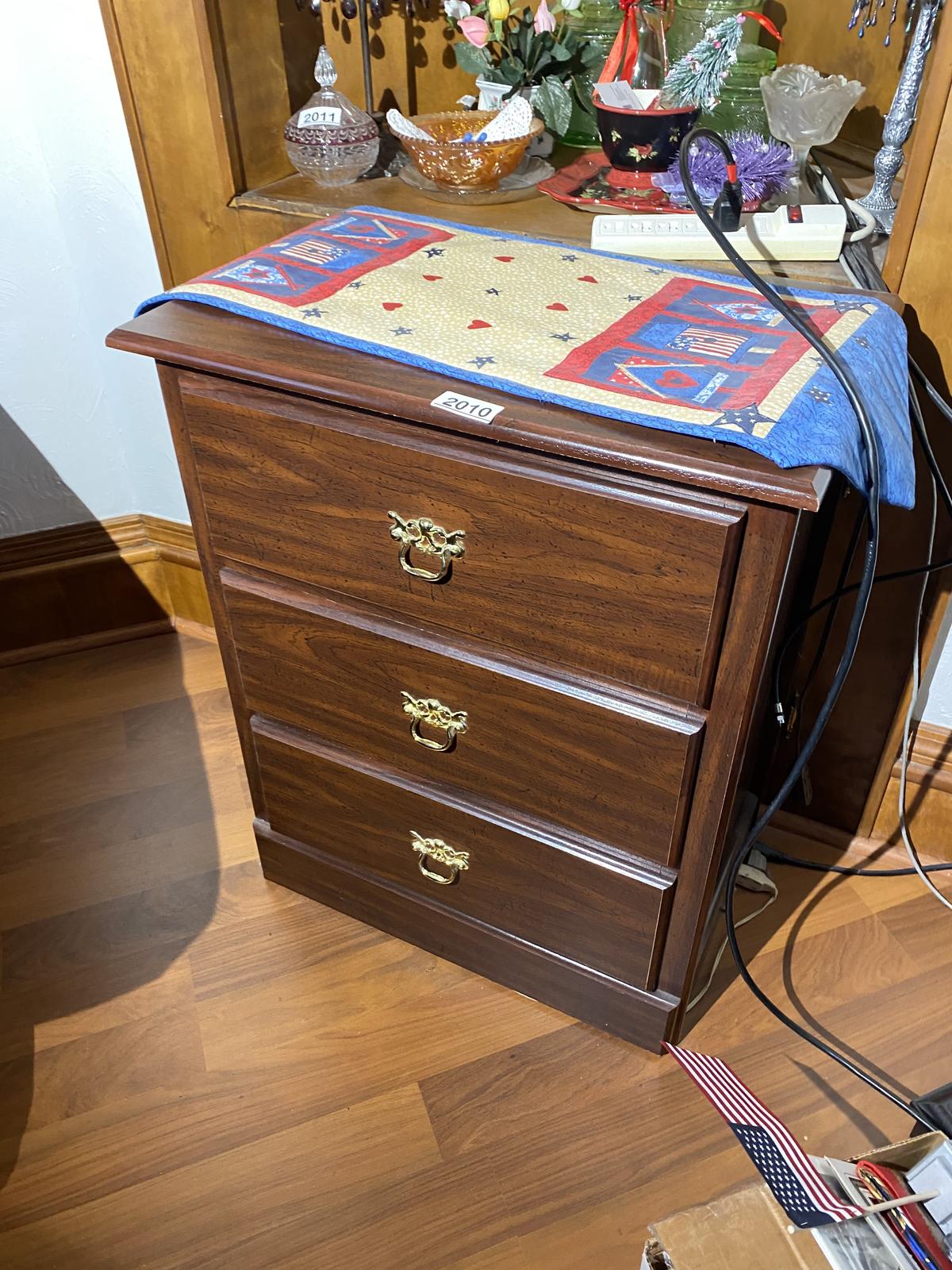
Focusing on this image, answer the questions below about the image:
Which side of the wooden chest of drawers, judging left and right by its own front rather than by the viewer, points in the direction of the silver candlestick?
back

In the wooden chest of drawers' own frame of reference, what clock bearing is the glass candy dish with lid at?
The glass candy dish with lid is roughly at 4 o'clock from the wooden chest of drawers.

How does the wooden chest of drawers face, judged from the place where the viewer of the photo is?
facing the viewer and to the left of the viewer

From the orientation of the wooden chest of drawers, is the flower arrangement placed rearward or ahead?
rearward

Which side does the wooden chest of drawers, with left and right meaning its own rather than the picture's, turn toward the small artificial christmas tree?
back
